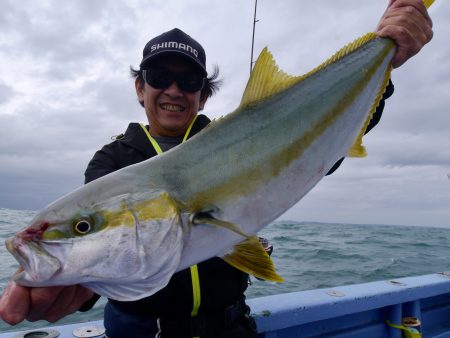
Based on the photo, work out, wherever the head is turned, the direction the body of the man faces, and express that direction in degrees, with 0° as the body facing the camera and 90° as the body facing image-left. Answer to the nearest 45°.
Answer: approximately 0°
